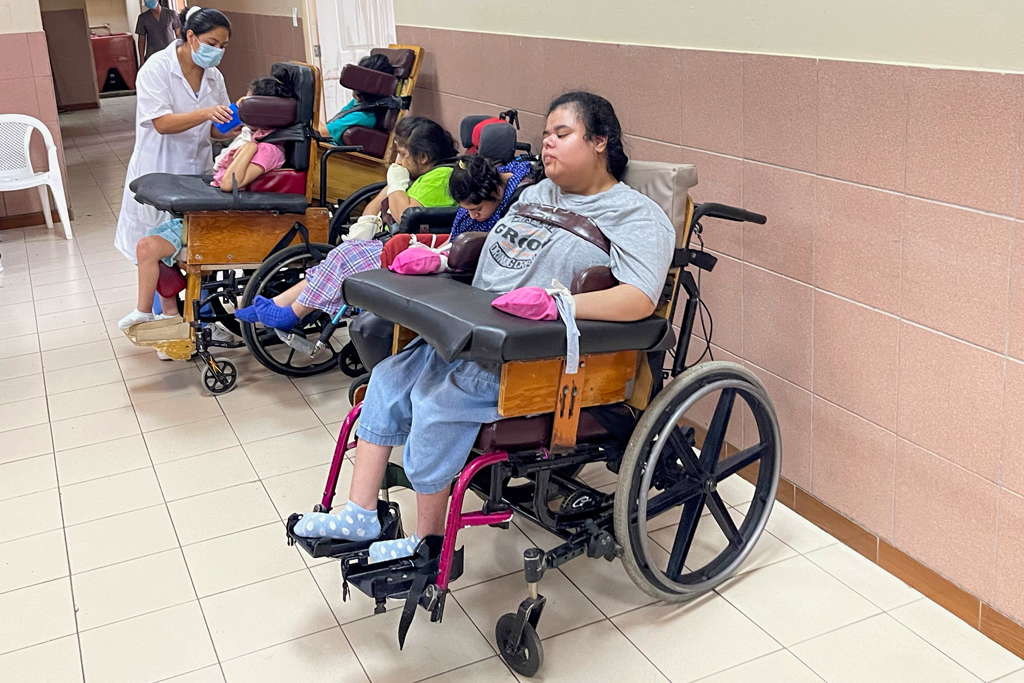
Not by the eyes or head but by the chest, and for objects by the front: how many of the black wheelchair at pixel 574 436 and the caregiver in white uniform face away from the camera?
0

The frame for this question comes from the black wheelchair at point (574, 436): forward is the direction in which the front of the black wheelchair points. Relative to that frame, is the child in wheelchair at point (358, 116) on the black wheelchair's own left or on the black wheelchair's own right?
on the black wheelchair's own right

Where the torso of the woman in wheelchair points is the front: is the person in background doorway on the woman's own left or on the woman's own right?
on the woman's own right

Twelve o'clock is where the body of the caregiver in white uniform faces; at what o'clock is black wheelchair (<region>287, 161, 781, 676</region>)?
The black wheelchair is roughly at 1 o'clock from the caregiver in white uniform.

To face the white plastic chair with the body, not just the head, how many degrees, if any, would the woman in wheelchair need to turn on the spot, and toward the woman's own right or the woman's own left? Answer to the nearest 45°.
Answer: approximately 90° to the woman's own right

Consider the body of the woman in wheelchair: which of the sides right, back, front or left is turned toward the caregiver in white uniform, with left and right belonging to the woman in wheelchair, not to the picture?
right

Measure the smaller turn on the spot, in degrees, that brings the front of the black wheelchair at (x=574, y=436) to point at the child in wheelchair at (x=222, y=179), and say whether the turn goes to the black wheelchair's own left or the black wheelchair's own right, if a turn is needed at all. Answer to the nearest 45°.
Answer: approximately 90° to the black wheelchair's own right

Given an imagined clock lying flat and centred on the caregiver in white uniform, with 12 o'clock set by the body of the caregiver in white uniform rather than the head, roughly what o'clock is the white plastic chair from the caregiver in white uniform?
The white plastic chair is roughly at 7 o'clock from the caregiver in white uniform.

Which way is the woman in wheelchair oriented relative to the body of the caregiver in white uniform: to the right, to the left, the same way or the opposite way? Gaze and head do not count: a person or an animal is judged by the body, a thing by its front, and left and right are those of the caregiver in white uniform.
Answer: to the right

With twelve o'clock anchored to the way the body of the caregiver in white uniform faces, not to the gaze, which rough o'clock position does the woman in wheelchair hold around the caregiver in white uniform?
The woman in wheelchair is roughly at 1 o'clock from the caregiver in white uniform.

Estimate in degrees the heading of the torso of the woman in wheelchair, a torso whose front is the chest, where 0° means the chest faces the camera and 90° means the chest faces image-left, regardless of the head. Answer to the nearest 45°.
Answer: approximately 45°

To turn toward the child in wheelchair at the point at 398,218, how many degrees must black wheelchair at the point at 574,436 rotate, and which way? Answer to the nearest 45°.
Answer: approximately 135° to its right
